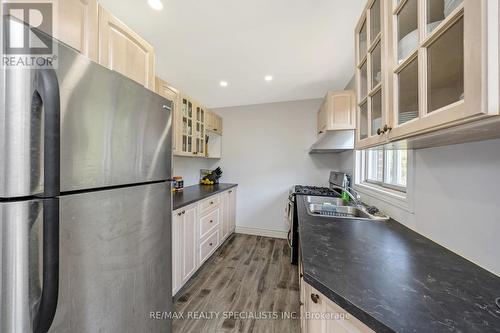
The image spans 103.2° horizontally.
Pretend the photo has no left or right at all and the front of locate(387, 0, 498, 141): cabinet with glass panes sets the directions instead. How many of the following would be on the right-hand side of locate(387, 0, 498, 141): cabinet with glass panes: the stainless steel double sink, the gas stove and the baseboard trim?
3

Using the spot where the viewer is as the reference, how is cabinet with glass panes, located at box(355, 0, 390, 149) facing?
facing the viewer and to the left of the viewer

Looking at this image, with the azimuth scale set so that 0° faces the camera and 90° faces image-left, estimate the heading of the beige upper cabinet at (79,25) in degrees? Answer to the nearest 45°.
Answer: approximately 315°

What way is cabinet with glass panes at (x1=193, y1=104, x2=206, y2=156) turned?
to the viewer's right

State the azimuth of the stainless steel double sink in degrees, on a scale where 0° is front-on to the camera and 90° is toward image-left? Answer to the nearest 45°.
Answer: approximately 90°

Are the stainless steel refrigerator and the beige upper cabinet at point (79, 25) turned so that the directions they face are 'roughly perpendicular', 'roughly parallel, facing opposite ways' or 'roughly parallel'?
roughly parallel

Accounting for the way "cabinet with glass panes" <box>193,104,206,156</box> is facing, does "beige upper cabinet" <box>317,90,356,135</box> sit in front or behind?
in front

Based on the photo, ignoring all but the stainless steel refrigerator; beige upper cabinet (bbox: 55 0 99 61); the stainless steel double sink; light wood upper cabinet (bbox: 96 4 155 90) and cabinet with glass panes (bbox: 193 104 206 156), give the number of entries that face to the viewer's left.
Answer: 1

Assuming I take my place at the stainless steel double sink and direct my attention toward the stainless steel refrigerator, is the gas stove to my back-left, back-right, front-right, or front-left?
back-right

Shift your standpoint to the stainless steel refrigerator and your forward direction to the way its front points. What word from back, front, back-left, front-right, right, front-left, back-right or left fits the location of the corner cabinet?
left

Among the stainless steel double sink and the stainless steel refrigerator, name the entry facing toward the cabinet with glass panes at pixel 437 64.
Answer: the stainless steel refrigerator

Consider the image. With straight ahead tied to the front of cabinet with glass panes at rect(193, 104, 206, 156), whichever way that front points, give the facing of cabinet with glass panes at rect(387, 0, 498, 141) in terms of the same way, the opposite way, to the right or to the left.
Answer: the opposite way

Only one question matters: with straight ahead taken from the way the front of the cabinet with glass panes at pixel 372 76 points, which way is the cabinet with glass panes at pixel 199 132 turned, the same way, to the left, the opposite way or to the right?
the opposite way
